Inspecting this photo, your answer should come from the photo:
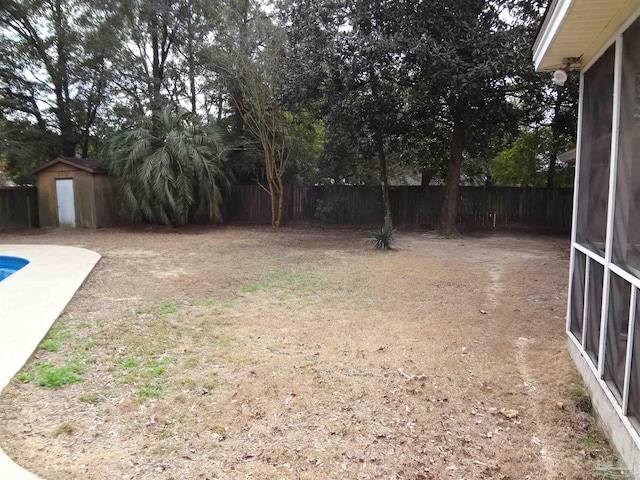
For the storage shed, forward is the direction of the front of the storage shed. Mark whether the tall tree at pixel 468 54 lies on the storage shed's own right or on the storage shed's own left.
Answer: on the storage shed's own left

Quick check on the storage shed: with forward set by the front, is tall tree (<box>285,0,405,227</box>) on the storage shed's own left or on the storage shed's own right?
on the storage shed's own left

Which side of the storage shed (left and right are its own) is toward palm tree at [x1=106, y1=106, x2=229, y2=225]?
left

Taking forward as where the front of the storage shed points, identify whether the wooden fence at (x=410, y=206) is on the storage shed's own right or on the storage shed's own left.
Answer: on the storage shed's own left

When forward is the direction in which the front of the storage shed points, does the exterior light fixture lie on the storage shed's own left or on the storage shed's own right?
on the storage shed's own left

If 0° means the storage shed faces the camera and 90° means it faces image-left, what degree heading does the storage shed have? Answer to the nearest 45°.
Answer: approximately 45°

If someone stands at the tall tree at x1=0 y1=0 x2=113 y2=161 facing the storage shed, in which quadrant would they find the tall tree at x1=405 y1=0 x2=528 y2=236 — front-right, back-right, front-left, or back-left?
front-left

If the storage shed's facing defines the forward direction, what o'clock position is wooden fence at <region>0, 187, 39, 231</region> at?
The wooden fence is roughly at 3 o'clock from the storage shed.

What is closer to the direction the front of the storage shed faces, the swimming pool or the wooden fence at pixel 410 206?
the swimming pool
